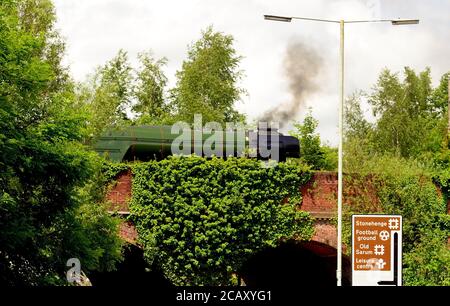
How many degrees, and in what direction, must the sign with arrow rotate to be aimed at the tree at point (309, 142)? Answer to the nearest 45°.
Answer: approximately 180°

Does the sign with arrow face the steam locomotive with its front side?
no

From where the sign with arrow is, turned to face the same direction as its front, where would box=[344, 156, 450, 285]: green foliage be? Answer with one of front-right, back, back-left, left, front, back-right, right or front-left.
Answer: back

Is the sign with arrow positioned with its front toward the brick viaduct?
no

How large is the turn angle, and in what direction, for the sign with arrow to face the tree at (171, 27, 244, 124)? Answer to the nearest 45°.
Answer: approximately 180°

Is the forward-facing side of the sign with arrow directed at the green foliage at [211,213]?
no

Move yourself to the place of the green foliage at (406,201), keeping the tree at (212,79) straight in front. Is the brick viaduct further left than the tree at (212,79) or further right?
left

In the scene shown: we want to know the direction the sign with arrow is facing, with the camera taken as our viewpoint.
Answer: facing the viewer

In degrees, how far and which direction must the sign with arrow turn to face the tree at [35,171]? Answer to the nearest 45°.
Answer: approximately 90° to its right

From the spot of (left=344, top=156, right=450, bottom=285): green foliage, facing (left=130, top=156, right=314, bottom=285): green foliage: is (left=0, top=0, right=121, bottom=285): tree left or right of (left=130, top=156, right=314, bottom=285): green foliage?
left
